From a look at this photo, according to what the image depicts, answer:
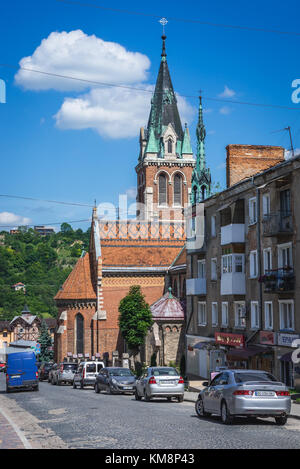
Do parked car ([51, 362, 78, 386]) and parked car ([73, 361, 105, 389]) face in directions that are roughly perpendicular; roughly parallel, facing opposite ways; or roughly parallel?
roughly parallel

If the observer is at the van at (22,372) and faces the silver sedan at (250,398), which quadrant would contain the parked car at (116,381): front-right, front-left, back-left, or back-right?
front-left

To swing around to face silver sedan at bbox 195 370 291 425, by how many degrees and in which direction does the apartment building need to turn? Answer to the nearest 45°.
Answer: approximately 45° to its left

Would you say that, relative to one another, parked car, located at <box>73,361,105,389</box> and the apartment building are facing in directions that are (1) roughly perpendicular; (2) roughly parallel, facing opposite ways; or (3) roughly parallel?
roughly perpendicular

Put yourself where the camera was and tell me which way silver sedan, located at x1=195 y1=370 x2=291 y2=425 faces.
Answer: facing away from the viewer and to the left of the viewer

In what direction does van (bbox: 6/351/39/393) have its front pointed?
away from the camera

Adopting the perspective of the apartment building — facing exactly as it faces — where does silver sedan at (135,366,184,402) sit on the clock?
The silver sedan is roughly at 11 o'clock from the apartment building.

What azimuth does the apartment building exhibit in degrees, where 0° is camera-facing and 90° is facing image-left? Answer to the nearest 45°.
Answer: approximately 45°

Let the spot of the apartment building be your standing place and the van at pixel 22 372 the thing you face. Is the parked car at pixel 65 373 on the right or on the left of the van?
right

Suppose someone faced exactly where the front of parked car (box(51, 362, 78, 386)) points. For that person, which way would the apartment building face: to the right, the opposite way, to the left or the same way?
to the left
